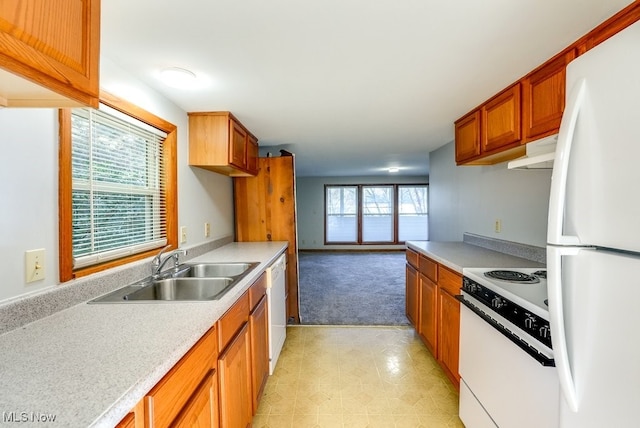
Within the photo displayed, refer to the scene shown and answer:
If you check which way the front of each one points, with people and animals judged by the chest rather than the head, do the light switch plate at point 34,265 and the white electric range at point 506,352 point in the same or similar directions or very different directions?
very different directions

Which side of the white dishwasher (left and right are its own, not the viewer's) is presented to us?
right

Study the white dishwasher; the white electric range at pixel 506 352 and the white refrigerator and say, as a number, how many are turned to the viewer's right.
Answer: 1

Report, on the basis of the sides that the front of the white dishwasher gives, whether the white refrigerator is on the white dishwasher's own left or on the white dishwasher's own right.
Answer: on the white dishwasher's own right

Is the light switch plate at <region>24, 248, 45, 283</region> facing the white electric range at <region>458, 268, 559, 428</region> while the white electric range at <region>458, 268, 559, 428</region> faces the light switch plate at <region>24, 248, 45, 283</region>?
yes

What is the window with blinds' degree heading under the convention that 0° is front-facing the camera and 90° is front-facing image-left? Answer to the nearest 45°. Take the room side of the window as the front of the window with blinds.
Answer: approximately 315°

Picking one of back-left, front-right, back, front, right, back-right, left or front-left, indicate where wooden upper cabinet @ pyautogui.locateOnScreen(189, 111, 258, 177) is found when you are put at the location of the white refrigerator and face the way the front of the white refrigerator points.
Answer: front-right

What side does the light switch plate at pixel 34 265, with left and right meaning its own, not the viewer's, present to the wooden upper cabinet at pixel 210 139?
left

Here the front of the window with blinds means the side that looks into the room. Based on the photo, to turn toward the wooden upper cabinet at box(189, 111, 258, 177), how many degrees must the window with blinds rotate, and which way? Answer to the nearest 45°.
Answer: approximately 90° to its left

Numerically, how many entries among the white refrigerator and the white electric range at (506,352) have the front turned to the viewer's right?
0

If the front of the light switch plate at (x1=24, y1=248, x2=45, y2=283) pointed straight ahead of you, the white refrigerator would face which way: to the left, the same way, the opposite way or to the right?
the opposite way

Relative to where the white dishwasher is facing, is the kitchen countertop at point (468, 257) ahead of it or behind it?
ahead
